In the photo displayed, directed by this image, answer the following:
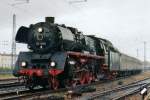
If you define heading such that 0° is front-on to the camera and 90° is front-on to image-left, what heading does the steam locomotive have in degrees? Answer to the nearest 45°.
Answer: approximately 45°

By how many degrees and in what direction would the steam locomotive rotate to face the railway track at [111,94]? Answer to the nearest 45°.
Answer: approximately 90° to its left
